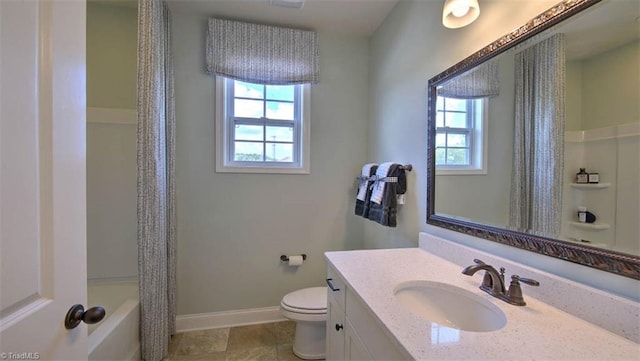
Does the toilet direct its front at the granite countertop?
no

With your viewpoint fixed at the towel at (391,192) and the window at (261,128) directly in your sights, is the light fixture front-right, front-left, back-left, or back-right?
back-left

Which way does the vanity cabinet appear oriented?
to the viewer's left

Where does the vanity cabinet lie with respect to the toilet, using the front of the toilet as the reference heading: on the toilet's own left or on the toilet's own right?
on the toilet's own left

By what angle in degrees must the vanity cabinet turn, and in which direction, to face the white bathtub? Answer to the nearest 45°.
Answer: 0° — it already faces it

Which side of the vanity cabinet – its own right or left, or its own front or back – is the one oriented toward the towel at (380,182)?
right

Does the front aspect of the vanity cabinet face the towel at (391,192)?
no
